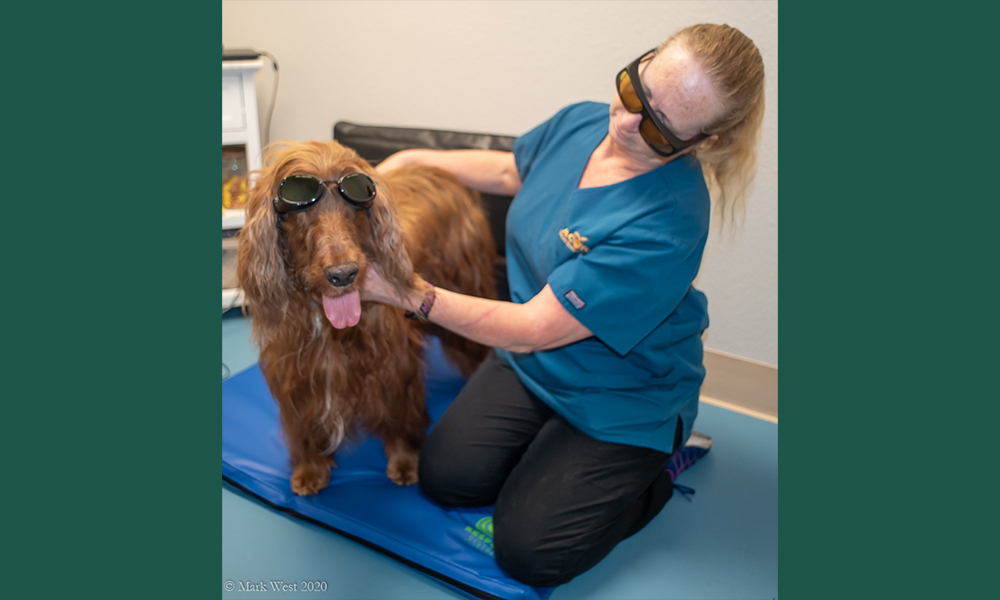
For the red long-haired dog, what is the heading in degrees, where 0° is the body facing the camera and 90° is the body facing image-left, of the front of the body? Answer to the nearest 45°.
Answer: approximately 45°

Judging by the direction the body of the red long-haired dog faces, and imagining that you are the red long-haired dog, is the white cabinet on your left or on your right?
on your right

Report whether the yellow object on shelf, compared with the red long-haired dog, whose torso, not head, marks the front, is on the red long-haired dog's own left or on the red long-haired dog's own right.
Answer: on the red long-haired dog's own right
